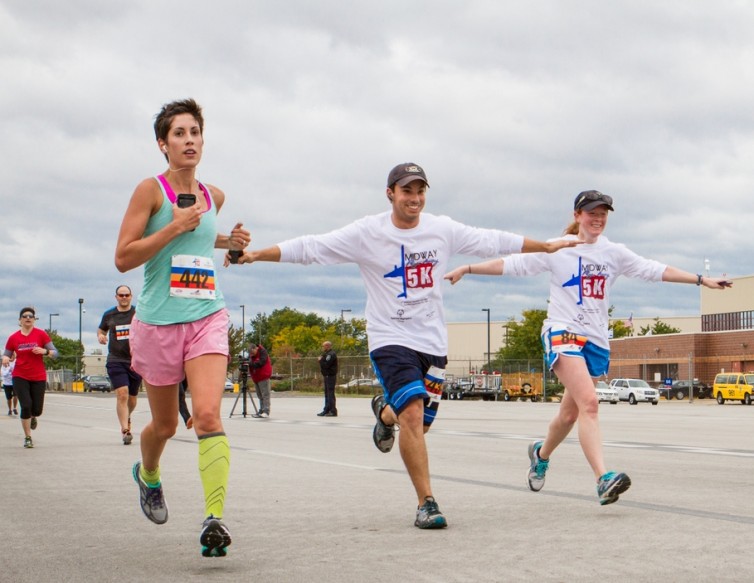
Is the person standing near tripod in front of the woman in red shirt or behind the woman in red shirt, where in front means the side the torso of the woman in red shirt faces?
behind

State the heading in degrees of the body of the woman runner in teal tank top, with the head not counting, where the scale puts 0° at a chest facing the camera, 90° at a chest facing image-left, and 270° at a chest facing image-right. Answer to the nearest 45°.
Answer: approximately 315°

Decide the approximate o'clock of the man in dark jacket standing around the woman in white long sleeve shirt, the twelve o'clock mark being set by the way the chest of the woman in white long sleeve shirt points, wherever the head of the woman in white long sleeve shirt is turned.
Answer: The man in dark jacket standing is roughly at 7 o'clock from the woman in white long sleeve shirt.

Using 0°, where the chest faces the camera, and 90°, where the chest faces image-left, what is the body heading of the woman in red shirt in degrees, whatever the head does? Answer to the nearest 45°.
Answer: approximately 0°

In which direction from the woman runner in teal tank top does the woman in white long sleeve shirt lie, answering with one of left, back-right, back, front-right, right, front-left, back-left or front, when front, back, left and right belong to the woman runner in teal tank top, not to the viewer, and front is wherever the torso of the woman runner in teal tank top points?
left

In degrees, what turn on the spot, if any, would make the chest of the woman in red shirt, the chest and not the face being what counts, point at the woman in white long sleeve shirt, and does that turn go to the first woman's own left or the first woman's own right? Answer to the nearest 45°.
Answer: approximately 45° to the first woman's own left

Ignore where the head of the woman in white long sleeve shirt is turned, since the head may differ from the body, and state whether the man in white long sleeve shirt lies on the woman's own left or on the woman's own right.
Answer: on the woman's own right

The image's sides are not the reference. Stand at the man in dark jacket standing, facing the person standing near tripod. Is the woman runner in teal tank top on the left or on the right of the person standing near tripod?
left

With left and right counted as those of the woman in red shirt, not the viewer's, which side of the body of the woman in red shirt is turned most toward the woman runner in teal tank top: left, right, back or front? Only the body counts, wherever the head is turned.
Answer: front

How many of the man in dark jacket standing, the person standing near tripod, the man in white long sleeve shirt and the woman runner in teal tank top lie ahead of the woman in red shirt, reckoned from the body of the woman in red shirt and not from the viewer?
2
